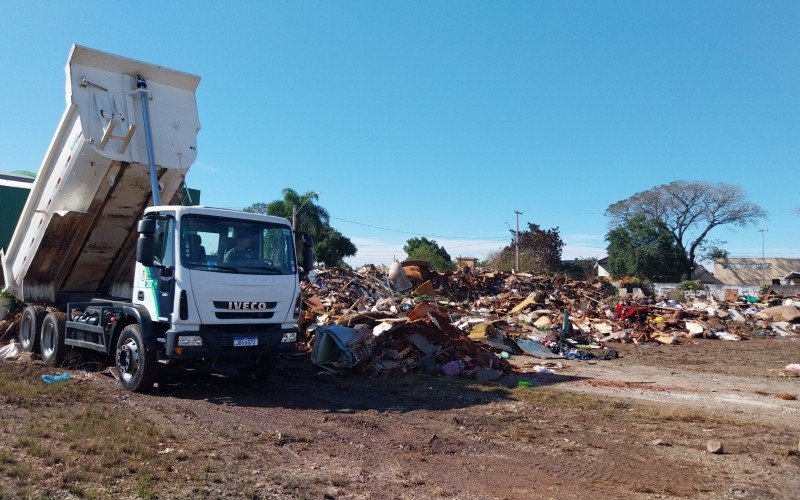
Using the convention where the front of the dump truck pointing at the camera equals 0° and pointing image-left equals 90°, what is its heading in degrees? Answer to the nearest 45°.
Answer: approximately 315°

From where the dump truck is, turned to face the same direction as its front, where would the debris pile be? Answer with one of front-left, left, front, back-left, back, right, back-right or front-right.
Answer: left
